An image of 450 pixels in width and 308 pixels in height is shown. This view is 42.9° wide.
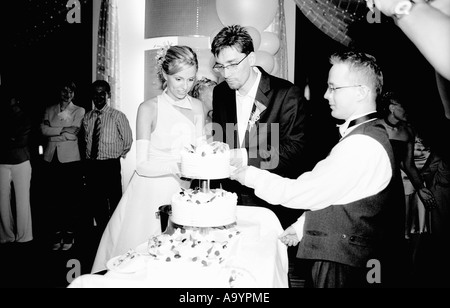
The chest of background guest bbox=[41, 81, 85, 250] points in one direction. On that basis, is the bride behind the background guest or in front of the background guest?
in front

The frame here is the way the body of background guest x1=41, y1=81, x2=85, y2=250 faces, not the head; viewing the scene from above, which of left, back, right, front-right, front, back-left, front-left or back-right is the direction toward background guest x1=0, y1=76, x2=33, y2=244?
front-right

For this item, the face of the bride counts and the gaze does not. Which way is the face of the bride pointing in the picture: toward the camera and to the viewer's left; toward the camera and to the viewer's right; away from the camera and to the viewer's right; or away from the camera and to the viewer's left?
toward the camera and to the viewer's right

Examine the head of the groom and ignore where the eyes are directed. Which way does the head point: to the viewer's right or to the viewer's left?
to the viewer's left

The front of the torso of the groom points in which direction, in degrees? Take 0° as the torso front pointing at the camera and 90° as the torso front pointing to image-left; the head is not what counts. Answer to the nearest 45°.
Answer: approximately 45°

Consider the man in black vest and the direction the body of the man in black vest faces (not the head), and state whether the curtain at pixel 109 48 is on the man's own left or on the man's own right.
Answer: on the man's own right

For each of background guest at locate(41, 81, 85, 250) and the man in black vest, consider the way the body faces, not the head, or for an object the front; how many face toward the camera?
1

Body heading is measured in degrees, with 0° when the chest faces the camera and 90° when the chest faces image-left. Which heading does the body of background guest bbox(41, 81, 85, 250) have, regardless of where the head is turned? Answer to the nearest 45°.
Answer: approximately 0°

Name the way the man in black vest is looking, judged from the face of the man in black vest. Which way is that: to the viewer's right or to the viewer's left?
to the viewer's left

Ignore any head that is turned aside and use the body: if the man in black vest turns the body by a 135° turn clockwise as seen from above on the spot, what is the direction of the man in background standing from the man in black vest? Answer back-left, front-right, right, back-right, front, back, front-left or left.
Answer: left

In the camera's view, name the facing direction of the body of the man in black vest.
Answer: to the viewer's left

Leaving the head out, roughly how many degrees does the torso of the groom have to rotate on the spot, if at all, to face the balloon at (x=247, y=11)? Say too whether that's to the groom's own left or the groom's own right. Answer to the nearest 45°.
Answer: approximately 135° to the groom's own right

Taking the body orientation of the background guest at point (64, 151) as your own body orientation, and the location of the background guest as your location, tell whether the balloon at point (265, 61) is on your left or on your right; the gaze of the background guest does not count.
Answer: on your left

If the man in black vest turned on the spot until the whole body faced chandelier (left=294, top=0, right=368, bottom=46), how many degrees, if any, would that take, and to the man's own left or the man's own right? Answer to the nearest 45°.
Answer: approximately 90° to the man's own right
